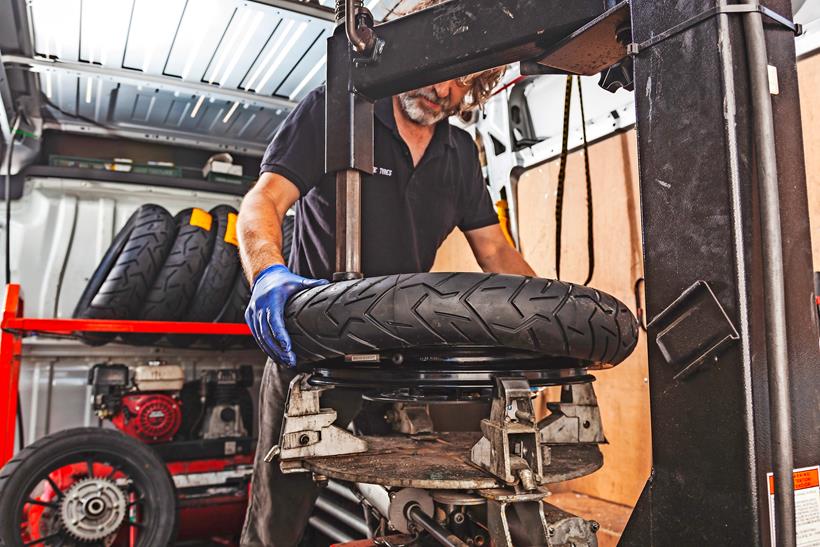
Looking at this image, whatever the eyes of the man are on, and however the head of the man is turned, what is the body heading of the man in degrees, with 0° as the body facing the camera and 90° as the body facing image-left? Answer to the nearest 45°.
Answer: approximately 315°

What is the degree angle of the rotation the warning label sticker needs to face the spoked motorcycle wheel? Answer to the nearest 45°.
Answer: approximately 90° to its right

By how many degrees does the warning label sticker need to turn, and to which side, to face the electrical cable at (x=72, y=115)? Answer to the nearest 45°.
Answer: approximately 90° to its right

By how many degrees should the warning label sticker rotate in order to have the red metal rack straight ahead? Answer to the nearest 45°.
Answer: approximately 90° to its right

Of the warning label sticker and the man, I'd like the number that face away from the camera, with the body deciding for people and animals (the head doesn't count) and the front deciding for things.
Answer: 0

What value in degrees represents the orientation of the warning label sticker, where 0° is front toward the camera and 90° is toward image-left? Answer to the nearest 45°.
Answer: approximately 0°

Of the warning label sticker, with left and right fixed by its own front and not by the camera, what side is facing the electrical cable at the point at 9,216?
right
